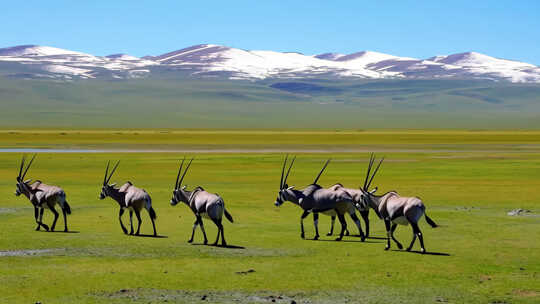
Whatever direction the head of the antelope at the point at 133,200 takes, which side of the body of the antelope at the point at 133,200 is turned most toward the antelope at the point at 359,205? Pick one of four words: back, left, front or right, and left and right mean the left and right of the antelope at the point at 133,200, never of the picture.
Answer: back

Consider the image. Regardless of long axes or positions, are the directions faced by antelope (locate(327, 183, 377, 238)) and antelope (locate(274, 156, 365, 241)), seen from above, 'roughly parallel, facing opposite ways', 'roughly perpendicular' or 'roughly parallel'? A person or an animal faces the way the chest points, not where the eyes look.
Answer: roughly parallel

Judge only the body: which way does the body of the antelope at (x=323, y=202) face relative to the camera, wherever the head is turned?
to the viewer's left

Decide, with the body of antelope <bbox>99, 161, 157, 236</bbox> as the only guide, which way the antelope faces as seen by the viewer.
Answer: to the viewer's left

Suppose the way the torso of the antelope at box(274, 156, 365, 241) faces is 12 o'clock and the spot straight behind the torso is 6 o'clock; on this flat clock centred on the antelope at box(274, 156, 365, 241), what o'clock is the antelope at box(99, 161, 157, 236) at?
the antelope at box(99, 161, 157, 236) is roughly at 12 o'clock from the antelope at box(274, 156, 365, 241).

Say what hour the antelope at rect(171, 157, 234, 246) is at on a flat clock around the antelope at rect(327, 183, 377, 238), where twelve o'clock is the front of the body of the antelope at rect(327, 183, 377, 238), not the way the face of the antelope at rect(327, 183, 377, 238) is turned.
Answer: the antelope at rect(171, 157, 234, 246) is roughly at 11 o'clock from the antelope at rect(327, 183, 377, 238).

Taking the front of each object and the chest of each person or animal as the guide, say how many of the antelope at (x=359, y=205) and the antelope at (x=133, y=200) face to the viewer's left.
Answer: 2

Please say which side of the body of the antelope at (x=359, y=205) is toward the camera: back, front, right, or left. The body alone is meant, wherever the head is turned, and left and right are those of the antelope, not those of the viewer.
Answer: left

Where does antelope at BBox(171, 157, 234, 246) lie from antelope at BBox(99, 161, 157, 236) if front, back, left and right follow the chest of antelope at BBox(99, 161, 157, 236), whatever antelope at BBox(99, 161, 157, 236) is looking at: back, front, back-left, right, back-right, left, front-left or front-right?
back-left

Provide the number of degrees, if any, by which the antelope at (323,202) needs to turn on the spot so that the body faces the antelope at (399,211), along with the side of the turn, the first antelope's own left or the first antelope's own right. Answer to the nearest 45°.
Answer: approximately 135° to the first antelope's own left

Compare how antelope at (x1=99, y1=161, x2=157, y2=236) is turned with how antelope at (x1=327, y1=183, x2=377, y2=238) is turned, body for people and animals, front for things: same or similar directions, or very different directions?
same or similar directions
